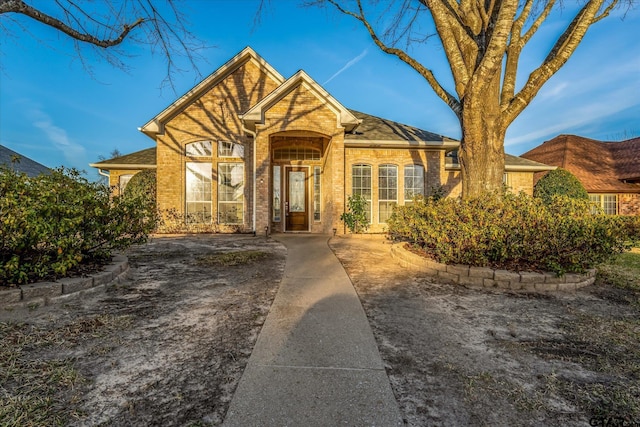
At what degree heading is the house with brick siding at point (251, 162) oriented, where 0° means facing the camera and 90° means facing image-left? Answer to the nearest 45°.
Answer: approximately 0°

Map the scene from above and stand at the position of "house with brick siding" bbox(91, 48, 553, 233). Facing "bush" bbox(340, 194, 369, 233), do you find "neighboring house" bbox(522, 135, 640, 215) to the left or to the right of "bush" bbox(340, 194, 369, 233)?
left

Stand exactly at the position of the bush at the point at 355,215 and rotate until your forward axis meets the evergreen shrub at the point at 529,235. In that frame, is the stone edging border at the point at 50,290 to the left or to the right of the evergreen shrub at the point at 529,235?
right

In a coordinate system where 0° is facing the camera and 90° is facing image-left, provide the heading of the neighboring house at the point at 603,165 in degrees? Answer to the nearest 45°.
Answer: approximately 0°

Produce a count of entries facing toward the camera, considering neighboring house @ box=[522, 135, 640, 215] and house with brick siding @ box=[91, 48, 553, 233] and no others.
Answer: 2
